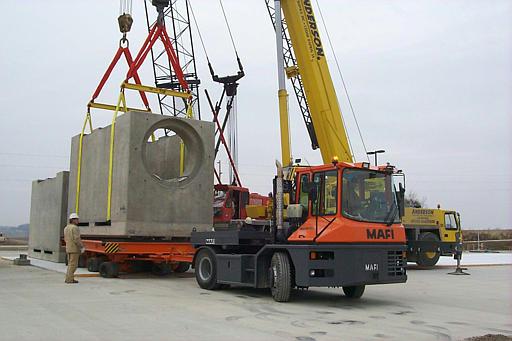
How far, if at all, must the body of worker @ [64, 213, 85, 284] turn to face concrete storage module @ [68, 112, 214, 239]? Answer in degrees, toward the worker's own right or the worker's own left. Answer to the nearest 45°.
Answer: approximately 45° to the worker's own left

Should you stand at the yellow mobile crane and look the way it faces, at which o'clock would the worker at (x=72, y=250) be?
The worker is roughly at 5 o'clock from the yellow mobile crane.

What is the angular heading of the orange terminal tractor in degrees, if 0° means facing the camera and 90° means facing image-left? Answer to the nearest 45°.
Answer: approximately 315°

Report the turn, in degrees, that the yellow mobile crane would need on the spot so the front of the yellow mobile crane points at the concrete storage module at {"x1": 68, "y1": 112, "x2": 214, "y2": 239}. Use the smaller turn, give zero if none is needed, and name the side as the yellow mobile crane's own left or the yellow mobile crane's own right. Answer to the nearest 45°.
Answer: approximately 180°

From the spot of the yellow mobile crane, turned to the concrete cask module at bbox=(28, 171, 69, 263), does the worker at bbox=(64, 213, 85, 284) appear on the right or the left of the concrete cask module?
left

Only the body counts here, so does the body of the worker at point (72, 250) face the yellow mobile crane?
yes

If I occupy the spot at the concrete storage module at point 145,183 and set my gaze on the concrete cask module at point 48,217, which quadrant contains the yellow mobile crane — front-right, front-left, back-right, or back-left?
back-right

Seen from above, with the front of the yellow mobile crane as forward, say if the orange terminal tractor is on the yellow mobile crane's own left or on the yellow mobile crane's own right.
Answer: on the yellow mobile crane's own right

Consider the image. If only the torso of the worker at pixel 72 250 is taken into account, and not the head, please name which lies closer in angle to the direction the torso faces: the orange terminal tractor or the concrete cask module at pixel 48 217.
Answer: the orange terminal tractor

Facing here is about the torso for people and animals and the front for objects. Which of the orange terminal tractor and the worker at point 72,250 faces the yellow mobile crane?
the worker

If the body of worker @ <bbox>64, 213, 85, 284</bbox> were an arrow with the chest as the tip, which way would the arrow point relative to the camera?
to the viewer's right

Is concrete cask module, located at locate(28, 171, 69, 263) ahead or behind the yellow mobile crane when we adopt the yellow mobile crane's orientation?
behind

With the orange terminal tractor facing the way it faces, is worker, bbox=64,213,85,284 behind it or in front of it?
behind

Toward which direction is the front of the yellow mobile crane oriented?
to the viewer's right

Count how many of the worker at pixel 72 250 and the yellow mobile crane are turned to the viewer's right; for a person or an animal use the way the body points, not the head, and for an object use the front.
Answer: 2
